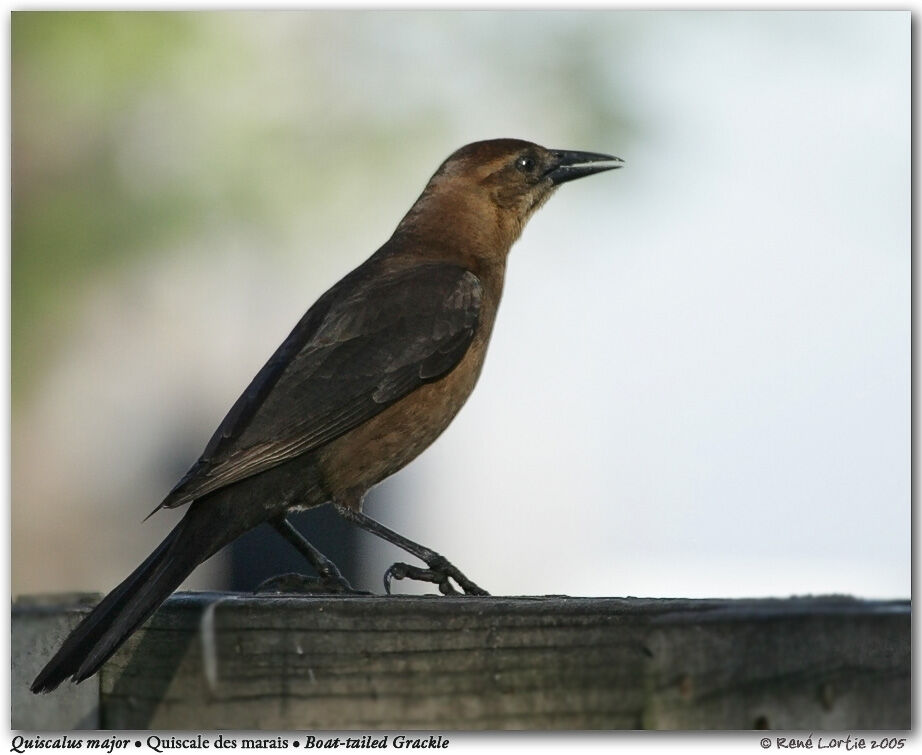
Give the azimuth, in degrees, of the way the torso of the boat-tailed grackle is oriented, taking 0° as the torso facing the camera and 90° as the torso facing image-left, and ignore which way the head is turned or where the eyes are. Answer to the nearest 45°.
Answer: approximately 270°
